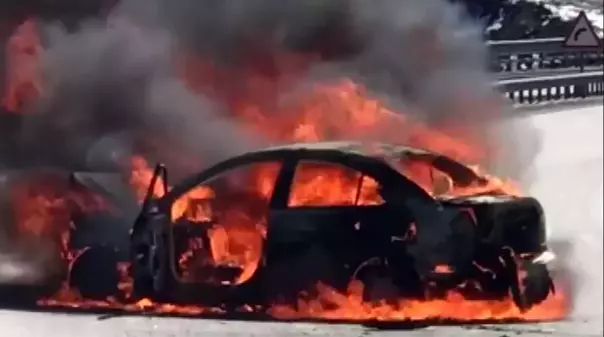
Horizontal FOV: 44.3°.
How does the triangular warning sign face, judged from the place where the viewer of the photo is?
facing the viewer
